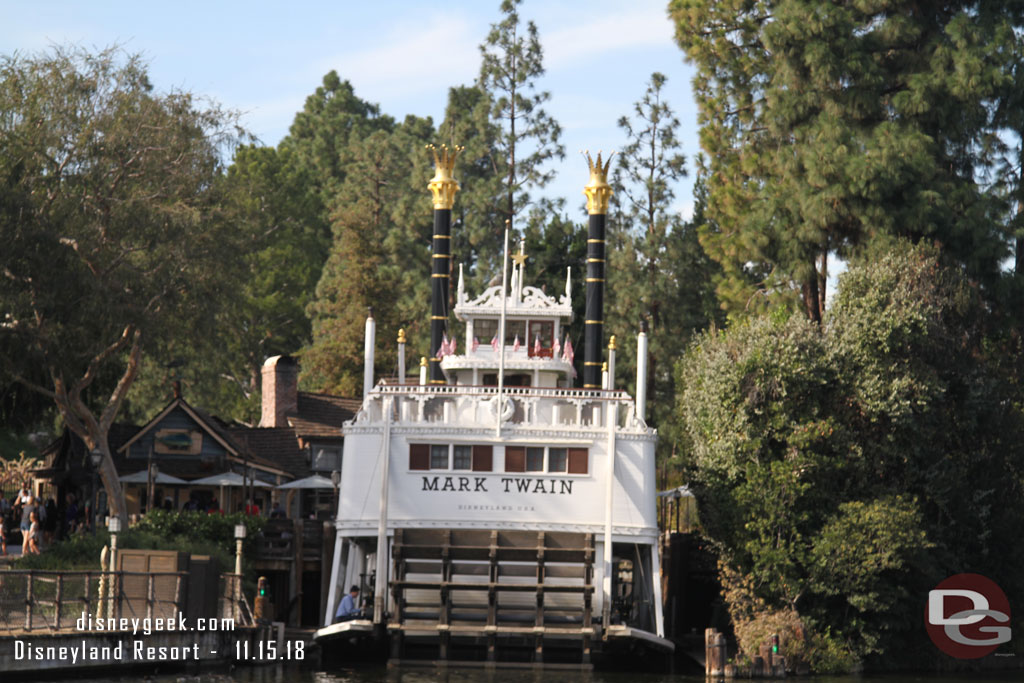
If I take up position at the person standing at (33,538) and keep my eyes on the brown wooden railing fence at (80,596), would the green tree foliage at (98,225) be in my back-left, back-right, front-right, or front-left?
back-left

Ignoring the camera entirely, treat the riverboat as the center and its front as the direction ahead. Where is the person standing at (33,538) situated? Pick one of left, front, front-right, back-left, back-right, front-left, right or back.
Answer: left

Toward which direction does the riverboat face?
away from the camera

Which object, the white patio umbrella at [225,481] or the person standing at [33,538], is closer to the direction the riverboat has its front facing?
the white patio umbrella

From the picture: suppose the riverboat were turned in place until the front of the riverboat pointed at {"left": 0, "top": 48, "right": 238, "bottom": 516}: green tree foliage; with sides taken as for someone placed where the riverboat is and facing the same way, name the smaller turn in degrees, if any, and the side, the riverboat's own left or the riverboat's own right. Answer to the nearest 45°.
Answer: approximately 45° to the riverboat's own left

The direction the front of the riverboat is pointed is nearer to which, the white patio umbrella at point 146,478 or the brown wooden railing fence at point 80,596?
the white patio umbrella

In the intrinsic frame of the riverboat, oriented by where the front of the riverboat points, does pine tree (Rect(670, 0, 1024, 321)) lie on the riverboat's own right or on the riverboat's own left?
on the riverboat's own right

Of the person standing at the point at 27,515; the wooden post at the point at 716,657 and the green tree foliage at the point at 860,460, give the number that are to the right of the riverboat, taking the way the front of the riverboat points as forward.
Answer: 2

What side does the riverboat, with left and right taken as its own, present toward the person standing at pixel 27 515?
left

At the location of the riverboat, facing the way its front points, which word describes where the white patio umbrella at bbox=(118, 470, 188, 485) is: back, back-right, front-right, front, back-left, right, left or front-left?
front-left

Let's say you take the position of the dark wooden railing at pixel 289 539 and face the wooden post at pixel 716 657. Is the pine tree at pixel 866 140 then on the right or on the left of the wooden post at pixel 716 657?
left

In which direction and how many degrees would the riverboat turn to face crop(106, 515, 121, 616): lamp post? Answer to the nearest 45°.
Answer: approximately 135° to its left

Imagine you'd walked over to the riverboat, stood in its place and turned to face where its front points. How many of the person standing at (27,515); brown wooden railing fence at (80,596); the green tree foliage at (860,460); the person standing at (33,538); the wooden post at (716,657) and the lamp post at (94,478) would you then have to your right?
2

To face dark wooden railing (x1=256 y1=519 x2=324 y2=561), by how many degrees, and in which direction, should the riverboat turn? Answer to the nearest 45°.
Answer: approximately 45° to its left

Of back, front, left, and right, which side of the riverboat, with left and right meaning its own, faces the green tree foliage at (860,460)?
right
